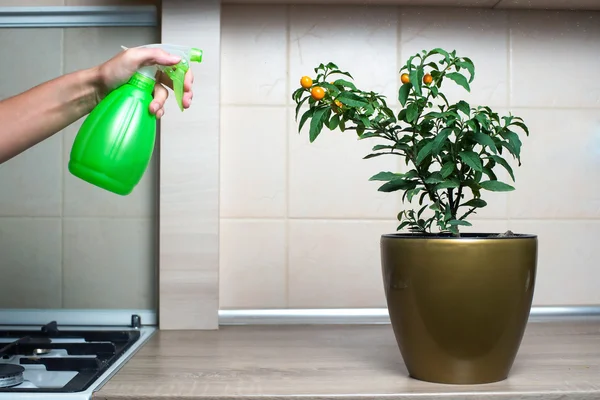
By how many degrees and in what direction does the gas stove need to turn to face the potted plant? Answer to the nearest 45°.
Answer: approximately 45° to its left

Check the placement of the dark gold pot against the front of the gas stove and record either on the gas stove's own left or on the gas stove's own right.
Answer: on the gas stove's own left

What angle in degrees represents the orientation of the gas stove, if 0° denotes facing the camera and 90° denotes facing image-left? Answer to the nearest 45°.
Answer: approximately 0°
